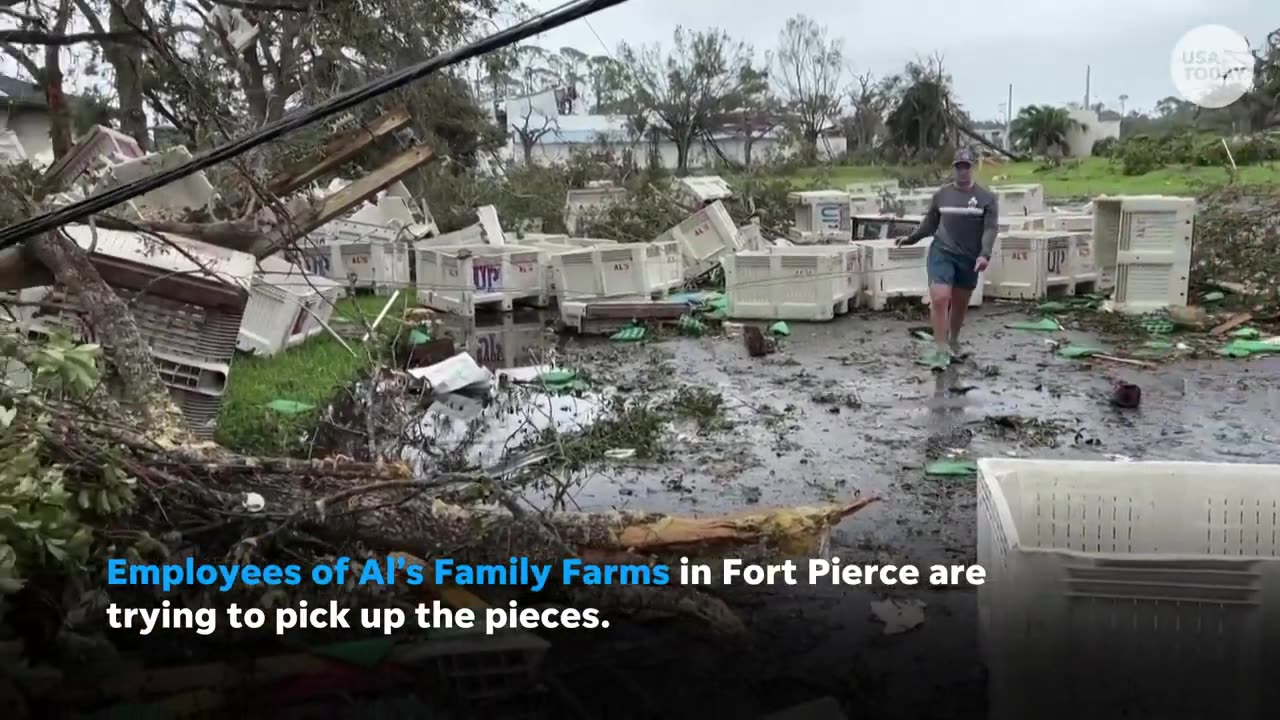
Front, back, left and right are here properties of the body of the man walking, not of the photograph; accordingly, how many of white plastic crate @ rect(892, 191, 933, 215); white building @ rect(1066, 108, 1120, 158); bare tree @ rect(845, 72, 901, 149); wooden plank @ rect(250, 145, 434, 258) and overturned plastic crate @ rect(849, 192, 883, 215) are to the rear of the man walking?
4

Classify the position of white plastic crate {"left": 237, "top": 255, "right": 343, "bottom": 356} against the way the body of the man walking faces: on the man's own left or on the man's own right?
on the man's own right

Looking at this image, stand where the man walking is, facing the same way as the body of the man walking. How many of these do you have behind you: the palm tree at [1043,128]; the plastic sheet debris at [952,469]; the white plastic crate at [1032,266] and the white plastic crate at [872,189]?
3

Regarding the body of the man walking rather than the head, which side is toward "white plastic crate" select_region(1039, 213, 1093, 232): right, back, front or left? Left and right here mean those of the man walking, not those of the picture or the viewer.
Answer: back

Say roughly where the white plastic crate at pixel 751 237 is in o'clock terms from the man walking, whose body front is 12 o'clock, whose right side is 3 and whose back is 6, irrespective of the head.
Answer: The white plastic crate is roughly at 5 o'clock from the man walking.

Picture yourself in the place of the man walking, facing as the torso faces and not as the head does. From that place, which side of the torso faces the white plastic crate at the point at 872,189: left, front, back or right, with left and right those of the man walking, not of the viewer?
back

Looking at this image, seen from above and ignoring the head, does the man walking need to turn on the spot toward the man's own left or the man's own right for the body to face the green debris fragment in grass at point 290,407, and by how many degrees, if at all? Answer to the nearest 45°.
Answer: approximately 45° to the man's own right

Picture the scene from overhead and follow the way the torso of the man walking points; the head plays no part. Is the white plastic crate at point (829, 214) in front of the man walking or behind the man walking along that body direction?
behind

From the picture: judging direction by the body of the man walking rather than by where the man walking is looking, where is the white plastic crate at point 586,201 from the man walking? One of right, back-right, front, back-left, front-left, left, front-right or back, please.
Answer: back-right

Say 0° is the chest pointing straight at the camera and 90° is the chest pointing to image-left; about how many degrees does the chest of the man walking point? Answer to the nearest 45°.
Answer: approximately 0°

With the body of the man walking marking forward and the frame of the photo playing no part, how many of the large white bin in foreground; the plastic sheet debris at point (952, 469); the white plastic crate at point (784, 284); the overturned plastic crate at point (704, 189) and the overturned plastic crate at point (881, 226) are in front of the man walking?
2
